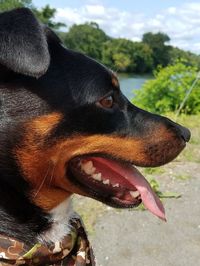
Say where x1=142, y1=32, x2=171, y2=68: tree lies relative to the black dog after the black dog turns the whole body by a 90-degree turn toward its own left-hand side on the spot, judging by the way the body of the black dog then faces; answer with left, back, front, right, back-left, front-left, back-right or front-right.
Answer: front

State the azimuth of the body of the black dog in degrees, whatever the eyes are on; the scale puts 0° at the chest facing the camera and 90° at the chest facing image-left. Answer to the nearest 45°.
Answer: approximately 270°

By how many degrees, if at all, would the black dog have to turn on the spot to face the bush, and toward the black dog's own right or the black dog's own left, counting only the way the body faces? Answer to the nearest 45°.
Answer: approximately 90° to the black dog's own left

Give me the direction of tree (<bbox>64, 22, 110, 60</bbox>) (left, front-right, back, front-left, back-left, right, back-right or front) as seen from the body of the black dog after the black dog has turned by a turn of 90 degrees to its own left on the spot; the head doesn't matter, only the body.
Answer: front
